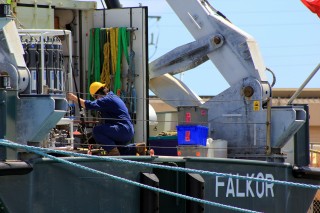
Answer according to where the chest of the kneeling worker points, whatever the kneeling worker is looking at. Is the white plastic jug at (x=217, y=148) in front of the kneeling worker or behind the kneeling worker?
behind

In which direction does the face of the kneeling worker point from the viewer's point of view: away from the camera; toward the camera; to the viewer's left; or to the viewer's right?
to the viewer's left

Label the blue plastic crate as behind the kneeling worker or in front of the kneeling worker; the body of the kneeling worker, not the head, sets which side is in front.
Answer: behind

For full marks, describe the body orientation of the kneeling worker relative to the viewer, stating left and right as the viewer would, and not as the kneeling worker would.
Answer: facing to the left of the viewer
